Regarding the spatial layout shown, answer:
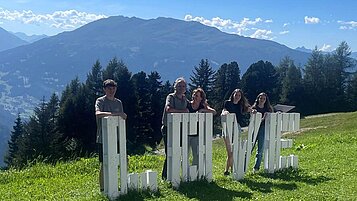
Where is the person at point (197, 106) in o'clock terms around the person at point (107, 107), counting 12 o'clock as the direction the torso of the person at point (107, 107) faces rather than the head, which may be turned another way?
the person at point (197, 106) is roughly at 8 o'clock from the person at point (107, 107).

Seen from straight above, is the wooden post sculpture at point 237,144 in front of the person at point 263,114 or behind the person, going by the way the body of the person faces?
in front

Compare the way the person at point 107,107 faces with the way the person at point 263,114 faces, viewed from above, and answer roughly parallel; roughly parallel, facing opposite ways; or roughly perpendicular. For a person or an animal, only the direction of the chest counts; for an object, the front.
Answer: roughly parallel

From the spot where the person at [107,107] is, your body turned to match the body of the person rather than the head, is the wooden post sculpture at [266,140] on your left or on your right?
on your left

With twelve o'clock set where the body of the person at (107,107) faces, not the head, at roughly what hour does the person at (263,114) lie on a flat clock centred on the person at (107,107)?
the person at (263,114) is roughly at 8 o'clock from the person at (107,107).

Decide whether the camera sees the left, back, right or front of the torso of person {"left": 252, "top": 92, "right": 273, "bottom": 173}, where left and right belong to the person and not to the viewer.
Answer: front

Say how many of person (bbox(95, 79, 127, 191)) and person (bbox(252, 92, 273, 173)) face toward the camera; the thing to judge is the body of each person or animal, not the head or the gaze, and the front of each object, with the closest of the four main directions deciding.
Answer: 2

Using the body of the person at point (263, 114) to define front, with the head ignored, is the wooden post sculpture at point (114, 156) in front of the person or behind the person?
in front

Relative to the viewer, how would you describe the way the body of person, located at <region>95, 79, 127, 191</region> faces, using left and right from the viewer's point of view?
facing the viewer

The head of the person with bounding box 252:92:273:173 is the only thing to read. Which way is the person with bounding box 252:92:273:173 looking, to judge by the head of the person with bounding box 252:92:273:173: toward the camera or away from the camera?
toward the camera
